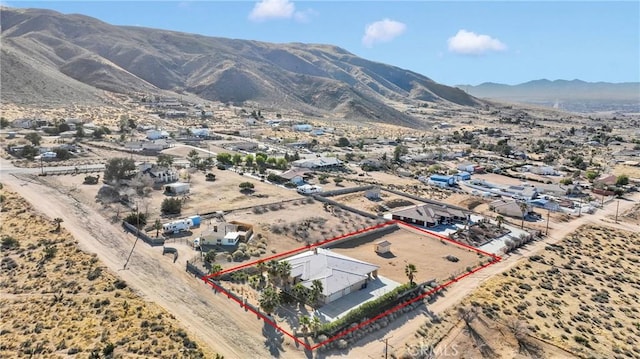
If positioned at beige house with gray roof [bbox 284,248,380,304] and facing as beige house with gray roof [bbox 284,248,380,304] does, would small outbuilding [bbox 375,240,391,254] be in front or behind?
behind

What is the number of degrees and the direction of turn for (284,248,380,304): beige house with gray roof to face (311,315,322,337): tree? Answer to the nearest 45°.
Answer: approximately 45° to its left

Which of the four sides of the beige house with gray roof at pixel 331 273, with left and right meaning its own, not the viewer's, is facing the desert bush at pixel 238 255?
right

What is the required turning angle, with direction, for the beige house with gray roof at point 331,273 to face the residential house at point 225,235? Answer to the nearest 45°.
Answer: approximately 90° to its right

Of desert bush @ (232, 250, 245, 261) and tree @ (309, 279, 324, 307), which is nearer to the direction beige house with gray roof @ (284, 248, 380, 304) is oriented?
the tree

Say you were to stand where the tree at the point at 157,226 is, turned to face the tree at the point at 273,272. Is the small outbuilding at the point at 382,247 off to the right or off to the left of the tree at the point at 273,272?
left

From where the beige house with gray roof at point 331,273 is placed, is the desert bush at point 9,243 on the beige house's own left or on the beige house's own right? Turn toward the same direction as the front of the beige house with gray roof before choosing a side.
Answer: on the beige house's own right
